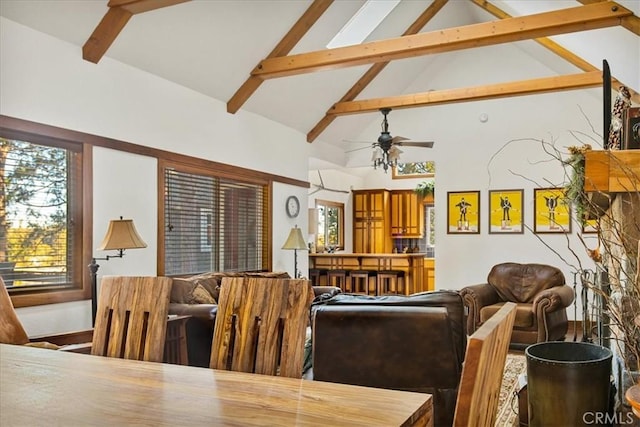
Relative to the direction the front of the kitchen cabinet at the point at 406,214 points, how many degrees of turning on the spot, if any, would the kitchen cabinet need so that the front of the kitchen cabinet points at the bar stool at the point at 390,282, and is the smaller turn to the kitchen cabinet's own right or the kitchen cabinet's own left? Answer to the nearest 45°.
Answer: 0° — it already faces it

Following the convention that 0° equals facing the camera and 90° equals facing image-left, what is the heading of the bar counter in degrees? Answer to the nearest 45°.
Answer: approximately 0°

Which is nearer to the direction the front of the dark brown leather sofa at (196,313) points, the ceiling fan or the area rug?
the area rug

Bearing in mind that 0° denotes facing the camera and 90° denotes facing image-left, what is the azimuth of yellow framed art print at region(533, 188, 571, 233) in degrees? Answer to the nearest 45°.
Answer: approximately 0°

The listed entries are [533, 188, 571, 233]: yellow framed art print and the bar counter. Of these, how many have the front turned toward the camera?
2

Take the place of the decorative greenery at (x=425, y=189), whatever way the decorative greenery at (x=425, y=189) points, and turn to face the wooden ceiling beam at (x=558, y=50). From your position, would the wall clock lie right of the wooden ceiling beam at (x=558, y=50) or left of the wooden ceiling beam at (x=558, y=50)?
right

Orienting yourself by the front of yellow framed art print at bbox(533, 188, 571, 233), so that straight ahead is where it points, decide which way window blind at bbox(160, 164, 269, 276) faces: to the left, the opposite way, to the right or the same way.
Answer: to the left

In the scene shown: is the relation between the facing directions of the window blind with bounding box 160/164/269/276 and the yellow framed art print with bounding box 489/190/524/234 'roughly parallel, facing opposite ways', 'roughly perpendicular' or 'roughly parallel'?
roughly perpendicular

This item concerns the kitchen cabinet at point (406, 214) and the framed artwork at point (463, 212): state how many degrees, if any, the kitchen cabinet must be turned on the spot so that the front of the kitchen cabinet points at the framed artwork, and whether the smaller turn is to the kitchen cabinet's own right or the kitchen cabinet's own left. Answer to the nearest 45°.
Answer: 0° — it already faces it

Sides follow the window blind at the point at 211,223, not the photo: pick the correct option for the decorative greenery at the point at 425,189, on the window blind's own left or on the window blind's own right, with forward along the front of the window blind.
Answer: on the window blind's own left
